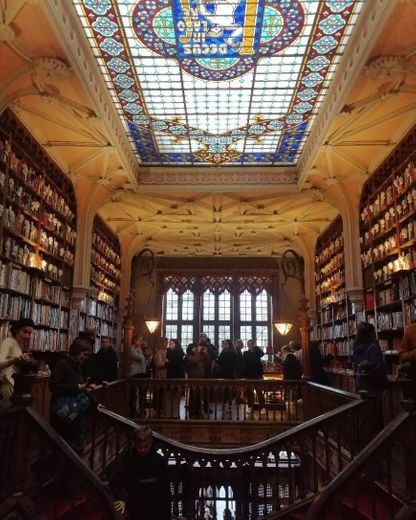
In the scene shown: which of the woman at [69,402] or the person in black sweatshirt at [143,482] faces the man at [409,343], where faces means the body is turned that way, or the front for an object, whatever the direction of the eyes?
the woman

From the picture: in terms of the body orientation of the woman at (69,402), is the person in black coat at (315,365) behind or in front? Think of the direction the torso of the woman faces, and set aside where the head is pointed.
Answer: in front

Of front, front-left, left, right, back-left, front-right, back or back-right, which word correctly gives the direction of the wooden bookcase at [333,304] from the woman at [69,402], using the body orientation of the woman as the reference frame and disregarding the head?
front-left

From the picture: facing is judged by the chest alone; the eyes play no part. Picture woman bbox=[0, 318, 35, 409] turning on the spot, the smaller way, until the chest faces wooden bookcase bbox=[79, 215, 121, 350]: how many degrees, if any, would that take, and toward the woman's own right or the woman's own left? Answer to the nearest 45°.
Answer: approximately 90° to the woman's own left

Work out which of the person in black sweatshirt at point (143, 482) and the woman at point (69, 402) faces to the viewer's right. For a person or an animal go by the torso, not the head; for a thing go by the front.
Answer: the woman

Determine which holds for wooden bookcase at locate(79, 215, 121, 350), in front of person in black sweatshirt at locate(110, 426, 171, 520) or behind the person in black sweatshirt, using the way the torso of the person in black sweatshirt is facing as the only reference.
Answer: behind

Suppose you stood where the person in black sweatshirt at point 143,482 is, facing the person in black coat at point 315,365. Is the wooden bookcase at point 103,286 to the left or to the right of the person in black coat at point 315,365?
left

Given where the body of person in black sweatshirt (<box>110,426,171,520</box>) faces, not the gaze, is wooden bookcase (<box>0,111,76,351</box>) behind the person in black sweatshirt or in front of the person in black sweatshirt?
behind

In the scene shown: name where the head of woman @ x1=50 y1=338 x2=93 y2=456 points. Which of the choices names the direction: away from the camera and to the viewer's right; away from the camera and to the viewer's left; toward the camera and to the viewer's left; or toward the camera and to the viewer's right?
toward the camera and to the viewer's right

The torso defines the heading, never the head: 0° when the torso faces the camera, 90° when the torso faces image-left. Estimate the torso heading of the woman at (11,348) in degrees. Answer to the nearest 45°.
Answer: approximately 270°

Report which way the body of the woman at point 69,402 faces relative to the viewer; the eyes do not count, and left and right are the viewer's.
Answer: facing to the right of the viewer

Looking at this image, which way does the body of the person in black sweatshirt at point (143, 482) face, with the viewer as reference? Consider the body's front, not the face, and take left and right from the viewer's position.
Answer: facing the viewer

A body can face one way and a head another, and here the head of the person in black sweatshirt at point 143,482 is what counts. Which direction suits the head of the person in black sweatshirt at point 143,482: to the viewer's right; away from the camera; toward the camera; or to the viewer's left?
toward the camera
